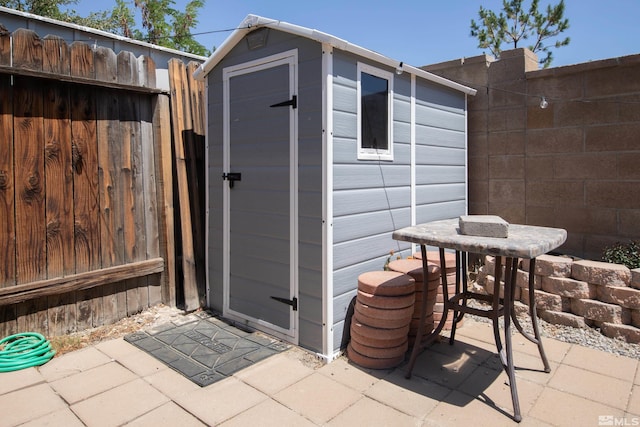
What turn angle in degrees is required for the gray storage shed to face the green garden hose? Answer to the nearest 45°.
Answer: approximately 45° to its right

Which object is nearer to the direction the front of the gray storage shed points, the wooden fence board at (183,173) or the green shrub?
the wooden fence board

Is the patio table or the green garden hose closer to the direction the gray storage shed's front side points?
the green garden hose

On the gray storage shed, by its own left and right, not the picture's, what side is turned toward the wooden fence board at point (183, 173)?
right

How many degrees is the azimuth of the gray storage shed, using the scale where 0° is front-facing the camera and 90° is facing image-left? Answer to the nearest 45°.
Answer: approximately 45°

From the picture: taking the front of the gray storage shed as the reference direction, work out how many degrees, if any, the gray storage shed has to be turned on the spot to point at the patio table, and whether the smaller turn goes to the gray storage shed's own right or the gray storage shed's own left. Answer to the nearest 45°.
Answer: approximately 90° to the gray storage shed's own left

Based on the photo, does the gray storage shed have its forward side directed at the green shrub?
no

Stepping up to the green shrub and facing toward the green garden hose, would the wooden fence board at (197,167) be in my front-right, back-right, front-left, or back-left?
front-right

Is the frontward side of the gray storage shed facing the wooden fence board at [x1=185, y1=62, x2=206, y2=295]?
no
